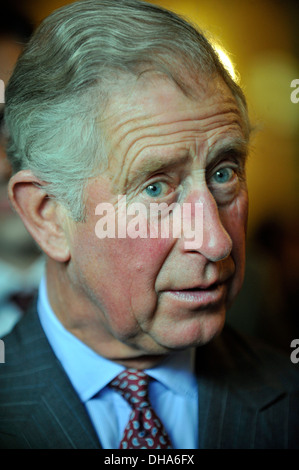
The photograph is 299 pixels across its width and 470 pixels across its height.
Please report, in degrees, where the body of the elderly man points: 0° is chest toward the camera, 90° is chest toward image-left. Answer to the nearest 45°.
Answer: approximately 315°

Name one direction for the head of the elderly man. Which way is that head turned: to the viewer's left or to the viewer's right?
to the viewer's right
